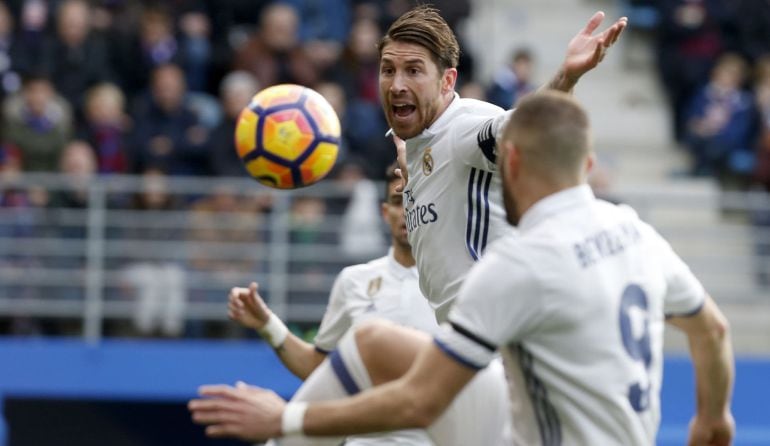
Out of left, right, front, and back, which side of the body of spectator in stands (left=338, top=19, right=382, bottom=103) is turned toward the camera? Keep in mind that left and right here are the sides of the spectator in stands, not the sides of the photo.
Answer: front

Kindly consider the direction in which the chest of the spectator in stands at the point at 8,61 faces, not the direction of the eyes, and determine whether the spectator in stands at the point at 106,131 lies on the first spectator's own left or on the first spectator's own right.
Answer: on the first spectator's own left

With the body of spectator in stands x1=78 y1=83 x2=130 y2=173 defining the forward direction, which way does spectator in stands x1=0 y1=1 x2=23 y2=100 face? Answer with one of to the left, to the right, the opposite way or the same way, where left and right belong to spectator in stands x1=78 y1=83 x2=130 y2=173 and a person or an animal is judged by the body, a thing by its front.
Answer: the same way

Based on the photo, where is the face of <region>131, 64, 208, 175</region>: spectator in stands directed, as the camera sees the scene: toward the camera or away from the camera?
toward the camera

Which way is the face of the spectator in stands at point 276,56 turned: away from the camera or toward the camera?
toward the camera

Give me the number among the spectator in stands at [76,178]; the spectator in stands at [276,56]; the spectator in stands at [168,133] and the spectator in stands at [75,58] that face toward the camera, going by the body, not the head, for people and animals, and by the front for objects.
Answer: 4

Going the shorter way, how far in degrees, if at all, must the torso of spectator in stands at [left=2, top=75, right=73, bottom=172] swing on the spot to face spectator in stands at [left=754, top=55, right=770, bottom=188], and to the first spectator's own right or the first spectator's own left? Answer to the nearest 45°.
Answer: approximately 90° to the first spectator's own left

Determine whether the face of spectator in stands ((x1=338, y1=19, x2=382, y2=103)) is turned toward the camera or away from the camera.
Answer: toward the camera

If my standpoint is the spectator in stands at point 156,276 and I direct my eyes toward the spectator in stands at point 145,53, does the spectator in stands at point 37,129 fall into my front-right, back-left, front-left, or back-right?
front-left

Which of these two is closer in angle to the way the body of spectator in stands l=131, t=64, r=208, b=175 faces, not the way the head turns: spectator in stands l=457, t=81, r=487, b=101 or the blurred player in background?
the blurred player in background

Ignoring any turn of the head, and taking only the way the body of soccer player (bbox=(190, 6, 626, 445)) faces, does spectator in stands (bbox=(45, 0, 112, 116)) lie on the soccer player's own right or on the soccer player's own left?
on the soccer player's own right

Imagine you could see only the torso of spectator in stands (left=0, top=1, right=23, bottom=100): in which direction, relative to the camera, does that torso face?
toward the camera

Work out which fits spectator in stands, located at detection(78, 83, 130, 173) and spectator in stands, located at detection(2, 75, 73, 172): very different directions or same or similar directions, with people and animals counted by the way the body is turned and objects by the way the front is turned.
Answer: same or similar directions

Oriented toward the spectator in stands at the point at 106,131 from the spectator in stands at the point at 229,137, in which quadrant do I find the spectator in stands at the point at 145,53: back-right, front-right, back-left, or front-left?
front-right

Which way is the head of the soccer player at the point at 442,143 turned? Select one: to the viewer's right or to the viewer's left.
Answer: to the viewer's left

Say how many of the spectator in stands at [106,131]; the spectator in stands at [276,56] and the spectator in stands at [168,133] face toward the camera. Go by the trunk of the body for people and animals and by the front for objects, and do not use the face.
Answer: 3

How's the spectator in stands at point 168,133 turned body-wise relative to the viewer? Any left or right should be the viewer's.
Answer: facing the viewer

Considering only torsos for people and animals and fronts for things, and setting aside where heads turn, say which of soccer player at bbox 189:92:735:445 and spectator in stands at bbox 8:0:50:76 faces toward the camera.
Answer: the spectator in stands
